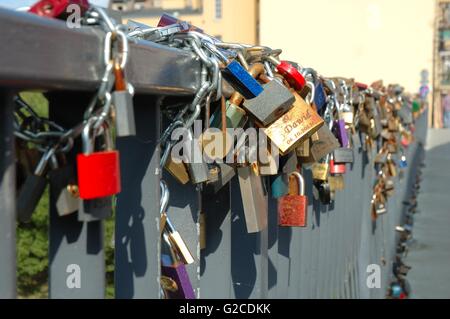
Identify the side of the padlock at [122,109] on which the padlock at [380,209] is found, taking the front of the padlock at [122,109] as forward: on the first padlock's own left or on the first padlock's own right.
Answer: on the first padlock's own left

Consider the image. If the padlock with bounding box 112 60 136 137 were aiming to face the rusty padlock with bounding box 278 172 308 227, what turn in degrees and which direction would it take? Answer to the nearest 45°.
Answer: approximately 45° to its left

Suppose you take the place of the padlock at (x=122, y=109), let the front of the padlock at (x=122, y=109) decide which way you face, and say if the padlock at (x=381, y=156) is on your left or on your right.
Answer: on your left

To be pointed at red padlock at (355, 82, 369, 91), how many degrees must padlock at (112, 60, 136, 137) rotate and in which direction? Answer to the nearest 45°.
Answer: approximately 45° to its left

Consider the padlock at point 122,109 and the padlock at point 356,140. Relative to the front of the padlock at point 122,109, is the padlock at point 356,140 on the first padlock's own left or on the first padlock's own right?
on the first padlock's own left

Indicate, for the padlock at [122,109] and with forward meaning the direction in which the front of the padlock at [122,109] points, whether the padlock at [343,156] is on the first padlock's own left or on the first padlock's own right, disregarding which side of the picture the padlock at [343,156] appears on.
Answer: on the first padlock's own left
